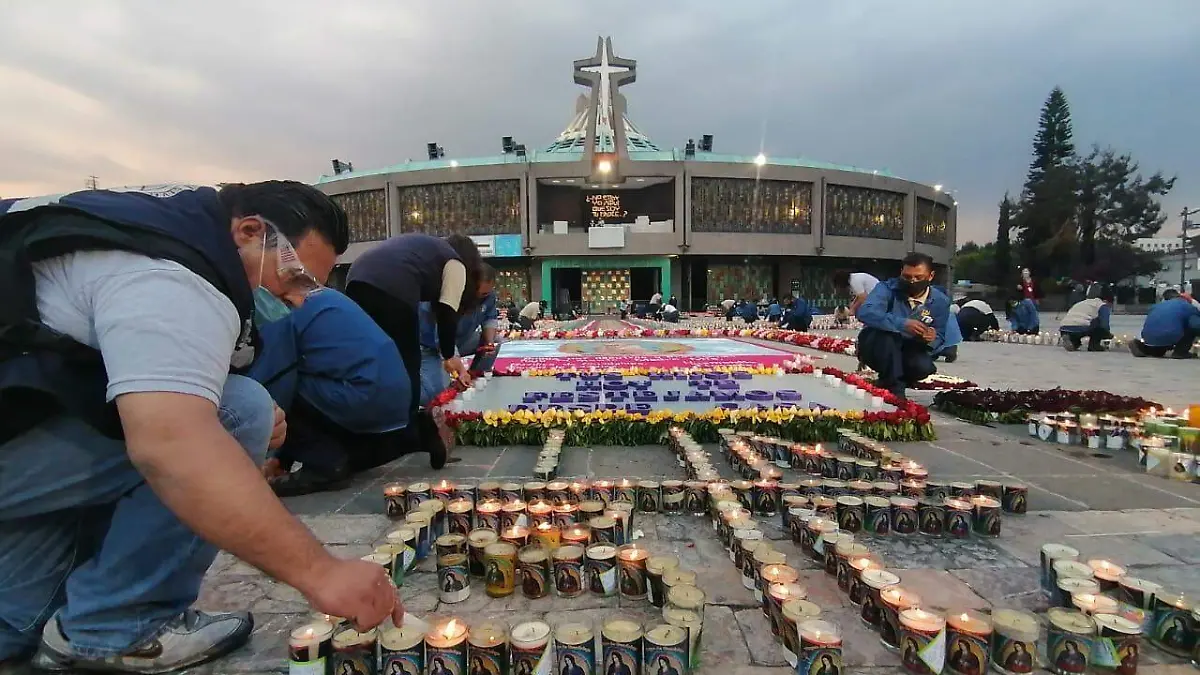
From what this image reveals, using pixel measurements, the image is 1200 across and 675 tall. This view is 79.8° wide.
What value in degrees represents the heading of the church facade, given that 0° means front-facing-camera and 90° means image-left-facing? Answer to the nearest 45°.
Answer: approximately 0°

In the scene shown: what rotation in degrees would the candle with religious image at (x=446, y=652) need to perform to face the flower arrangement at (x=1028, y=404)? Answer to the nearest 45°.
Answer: approximately 135° to its left

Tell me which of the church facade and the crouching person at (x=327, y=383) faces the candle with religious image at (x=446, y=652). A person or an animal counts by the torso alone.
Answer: the church facade

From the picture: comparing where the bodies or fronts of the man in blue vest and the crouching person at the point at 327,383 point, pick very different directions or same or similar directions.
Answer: very different directions

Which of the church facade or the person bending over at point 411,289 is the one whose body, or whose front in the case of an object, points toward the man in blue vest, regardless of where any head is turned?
the church facade

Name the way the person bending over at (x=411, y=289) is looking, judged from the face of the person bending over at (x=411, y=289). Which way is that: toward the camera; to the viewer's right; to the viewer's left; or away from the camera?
to the viewer's right

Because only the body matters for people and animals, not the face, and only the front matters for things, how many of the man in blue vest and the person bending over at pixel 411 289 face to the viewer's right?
2

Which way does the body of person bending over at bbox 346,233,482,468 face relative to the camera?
to the viewer's right

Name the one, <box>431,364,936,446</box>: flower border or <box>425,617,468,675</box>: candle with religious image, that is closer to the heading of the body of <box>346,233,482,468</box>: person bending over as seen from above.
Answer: the flower border

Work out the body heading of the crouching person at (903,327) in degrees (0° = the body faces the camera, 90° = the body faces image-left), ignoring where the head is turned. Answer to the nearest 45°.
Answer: approximately 0°

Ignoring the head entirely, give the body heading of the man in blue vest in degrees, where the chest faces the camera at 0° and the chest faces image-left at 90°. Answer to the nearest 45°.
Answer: approximately 270°

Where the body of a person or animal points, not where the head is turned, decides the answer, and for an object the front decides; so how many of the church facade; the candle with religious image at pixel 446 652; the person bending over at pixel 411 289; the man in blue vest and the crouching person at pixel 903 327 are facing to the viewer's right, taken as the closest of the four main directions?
2

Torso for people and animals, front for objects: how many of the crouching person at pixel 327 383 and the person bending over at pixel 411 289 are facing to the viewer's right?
1

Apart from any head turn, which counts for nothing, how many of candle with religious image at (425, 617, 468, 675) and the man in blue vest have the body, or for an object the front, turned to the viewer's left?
0

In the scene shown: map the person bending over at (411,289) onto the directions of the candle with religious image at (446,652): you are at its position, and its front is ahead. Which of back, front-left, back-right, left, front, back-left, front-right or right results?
back
